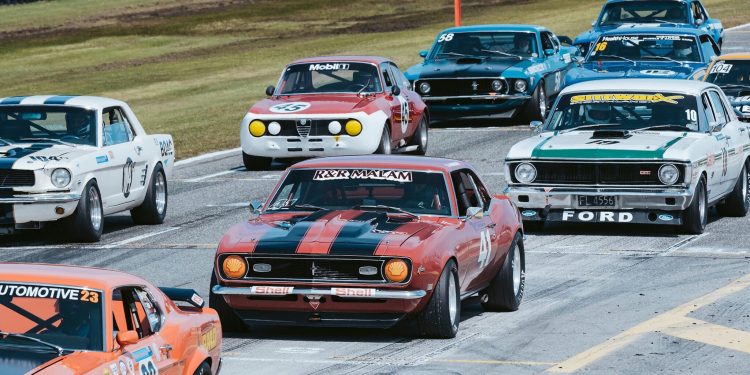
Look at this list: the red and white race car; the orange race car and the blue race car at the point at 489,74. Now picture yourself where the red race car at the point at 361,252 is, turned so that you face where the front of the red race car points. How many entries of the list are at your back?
2

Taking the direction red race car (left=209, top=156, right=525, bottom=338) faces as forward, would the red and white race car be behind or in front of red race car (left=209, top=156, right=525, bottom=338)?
behind

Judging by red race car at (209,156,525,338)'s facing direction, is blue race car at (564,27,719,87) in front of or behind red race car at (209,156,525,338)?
behind

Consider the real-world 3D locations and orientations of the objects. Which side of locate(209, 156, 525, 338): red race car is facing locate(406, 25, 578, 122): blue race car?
back

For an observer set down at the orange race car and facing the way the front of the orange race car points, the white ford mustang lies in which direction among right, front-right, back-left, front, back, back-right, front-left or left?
back-right

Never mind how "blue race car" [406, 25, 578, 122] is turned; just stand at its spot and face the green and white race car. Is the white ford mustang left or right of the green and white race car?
right

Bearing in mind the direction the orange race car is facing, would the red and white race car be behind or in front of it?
behind

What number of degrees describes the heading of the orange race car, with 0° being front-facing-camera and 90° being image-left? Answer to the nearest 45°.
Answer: approximately 45°
